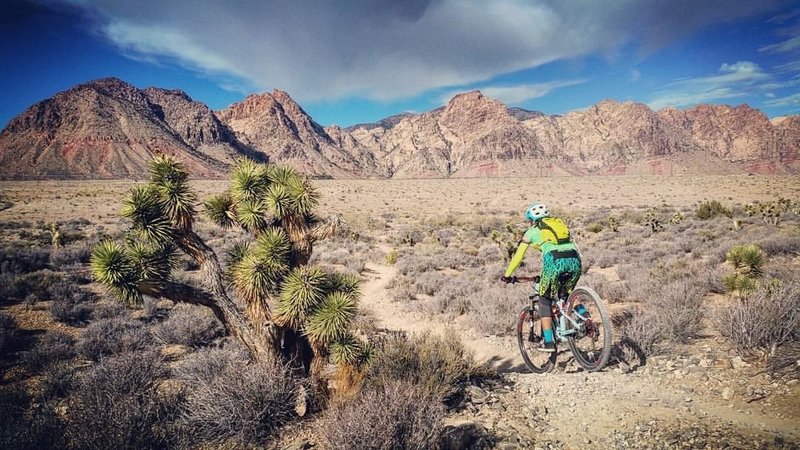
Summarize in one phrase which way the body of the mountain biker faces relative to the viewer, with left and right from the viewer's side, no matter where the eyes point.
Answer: facing away from the viewer and to the left of the viewer

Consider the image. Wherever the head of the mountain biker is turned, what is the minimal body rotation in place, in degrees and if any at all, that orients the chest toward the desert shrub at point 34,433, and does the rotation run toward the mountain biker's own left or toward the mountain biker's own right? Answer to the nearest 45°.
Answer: approximately 90° to the mountain biker's own left

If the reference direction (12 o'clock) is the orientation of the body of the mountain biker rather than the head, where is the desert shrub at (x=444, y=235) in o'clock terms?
The desert shrub is roughly at 1 o'clock from the mountain biker.

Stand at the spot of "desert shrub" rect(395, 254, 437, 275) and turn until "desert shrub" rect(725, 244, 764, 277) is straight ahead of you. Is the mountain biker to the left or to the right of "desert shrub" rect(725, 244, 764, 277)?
right

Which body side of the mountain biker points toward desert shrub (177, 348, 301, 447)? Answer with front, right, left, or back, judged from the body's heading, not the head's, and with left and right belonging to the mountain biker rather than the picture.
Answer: left

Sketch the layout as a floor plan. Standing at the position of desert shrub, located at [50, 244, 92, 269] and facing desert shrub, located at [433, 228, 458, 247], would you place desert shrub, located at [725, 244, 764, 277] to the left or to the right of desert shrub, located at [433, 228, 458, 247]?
right

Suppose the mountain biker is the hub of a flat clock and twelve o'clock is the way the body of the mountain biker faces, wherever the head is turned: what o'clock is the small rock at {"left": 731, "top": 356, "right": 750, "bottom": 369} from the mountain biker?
The small rock is roughly at 4 o'clock from the mountain biker.

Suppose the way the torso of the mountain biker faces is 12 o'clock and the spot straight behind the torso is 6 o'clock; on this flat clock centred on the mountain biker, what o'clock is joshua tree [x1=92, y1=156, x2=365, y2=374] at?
The joshua tree is roughly at 10 o'clock from the mountain biker.

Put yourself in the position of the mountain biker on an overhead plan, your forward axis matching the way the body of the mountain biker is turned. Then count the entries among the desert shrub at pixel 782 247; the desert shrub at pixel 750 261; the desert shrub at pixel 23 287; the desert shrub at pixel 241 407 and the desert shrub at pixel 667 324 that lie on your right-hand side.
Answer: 3
